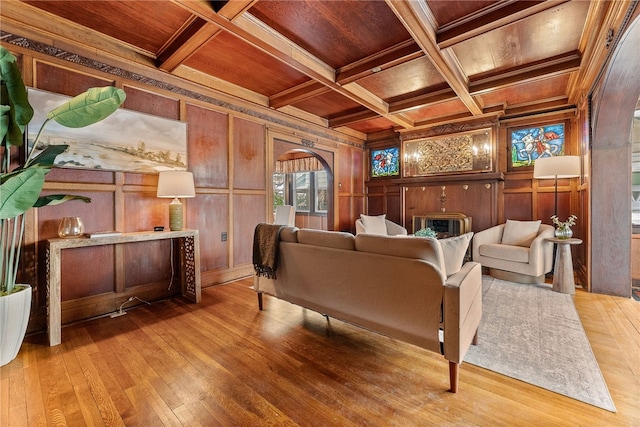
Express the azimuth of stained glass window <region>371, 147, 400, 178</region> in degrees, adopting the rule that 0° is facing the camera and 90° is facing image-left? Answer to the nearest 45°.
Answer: approximately 0°

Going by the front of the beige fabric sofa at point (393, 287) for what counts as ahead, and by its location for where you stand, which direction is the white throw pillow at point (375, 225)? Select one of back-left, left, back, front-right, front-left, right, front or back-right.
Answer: front-left

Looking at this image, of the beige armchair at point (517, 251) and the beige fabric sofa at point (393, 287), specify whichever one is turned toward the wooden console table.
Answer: the beige armchair

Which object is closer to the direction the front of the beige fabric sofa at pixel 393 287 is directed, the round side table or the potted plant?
the round side table

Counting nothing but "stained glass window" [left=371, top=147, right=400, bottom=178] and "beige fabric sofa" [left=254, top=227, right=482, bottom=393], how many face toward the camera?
1

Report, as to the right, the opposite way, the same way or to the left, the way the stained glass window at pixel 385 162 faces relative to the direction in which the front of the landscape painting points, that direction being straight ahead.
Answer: to the right

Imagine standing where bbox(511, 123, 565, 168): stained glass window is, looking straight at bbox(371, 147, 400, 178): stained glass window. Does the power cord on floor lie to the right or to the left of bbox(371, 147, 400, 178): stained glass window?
left

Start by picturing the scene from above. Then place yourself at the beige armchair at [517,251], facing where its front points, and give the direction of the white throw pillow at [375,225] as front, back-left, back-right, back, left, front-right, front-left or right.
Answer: front-right

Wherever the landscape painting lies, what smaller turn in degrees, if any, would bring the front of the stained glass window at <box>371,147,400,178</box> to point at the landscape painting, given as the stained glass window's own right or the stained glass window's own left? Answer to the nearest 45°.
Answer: approximately 45° to the stained glass window's own right

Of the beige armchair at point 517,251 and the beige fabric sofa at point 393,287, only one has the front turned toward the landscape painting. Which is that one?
the beige armchair

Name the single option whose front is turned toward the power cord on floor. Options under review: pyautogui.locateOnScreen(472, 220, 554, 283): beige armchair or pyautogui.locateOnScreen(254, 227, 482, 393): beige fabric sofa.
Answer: the beige armchair

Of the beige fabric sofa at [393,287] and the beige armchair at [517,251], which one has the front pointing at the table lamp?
the beige armchair

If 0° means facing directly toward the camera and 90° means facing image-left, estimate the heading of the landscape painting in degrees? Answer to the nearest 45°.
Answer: approximately 315°

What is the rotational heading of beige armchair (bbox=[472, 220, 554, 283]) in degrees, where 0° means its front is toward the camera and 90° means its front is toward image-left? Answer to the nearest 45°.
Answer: approximately 45°

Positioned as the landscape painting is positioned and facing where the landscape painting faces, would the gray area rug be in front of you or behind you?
in front

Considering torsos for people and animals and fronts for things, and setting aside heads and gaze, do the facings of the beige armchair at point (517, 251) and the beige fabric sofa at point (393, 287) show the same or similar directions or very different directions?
very different directions

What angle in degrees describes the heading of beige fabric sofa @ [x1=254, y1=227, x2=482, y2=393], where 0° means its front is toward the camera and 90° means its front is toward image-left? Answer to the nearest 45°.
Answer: approximately 225°

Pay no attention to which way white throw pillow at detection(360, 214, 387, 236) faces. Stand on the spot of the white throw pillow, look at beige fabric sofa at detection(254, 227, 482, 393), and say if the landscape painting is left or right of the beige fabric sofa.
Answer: right
